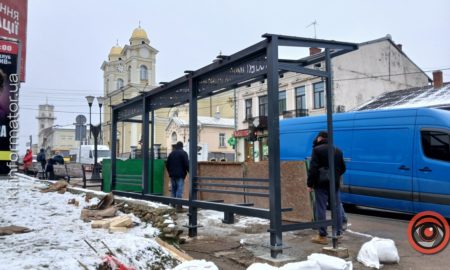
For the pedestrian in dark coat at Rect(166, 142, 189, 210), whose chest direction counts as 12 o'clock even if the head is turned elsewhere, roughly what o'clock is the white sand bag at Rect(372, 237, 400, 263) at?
The white sand bag is roughly at 5 o'clock from the pedestrian in dark coat.

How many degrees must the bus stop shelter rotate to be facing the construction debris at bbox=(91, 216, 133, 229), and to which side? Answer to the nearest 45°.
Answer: approximately 135° to its left

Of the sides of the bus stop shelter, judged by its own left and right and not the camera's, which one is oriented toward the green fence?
left

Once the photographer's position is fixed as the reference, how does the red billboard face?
facing the viewer and to the right of the viewer

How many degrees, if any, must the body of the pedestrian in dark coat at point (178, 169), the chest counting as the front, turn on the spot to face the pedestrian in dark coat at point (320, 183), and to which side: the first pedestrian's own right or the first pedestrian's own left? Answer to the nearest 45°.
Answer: approximately 135° to the first pedestrian's own right

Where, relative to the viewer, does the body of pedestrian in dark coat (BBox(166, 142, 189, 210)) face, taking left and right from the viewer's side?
facing away from the viewer

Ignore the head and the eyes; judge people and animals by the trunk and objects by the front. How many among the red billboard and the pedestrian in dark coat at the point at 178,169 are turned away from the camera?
1

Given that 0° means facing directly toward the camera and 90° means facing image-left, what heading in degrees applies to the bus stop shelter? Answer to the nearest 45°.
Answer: approximately 225°

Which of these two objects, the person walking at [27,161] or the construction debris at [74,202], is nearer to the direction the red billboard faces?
the construction debris
